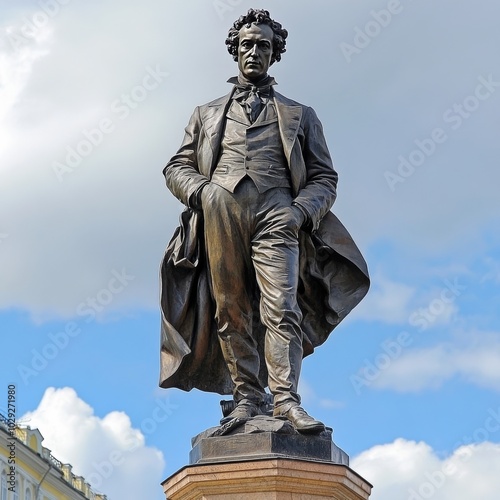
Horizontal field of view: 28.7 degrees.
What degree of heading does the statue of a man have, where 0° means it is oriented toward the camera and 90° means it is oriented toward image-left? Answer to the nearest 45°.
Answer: approximately 0°
